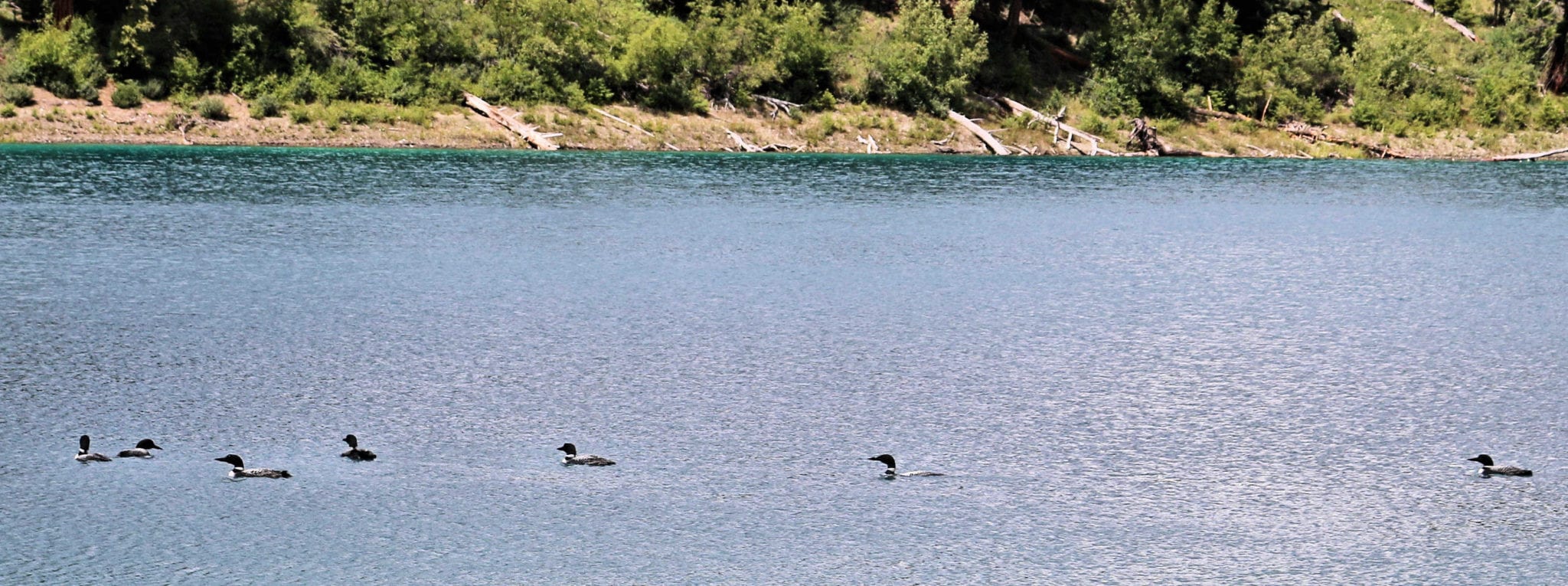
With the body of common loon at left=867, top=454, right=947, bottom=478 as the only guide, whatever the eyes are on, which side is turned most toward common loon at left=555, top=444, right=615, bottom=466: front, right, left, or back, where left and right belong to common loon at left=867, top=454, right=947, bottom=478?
front

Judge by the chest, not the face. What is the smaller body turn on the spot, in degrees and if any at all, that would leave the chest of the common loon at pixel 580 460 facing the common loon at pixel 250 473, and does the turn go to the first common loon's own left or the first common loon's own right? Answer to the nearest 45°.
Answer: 0° — it already faces it

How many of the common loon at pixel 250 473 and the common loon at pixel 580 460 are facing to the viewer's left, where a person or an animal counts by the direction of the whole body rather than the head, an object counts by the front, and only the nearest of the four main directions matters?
2

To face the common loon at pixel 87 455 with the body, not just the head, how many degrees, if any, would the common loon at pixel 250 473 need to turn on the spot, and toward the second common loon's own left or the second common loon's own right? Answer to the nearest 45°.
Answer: approximately 45° to the second common loon's own right

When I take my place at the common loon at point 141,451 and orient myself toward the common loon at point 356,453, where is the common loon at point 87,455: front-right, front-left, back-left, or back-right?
back-right

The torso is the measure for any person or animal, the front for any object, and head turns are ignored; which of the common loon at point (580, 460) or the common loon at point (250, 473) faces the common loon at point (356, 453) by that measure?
the common loon at point (580, 460)

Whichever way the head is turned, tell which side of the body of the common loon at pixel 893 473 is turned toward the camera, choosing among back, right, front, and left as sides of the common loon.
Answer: left

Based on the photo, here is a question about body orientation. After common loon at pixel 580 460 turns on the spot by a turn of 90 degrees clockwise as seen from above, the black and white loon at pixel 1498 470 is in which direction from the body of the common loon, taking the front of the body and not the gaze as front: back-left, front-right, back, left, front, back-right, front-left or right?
right

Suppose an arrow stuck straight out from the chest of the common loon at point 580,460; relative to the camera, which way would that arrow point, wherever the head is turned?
to the viewer's left

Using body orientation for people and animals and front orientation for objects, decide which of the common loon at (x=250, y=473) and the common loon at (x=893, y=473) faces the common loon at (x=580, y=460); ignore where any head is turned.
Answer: the common loon at (x=893, y=473)

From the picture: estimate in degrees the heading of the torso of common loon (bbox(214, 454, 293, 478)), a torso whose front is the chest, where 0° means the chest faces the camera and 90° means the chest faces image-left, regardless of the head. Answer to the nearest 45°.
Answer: approximately 90°

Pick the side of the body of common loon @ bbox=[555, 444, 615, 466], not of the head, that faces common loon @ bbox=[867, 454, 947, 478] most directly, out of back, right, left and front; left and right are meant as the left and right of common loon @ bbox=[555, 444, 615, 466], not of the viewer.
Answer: back

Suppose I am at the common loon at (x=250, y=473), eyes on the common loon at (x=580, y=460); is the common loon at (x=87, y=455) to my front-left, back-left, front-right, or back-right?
back-left

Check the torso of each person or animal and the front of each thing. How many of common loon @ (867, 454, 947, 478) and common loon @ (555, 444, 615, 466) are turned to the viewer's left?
2

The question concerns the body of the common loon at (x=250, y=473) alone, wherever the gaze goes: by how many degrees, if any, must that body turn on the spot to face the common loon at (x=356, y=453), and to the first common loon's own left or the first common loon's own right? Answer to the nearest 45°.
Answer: approximately 180°
